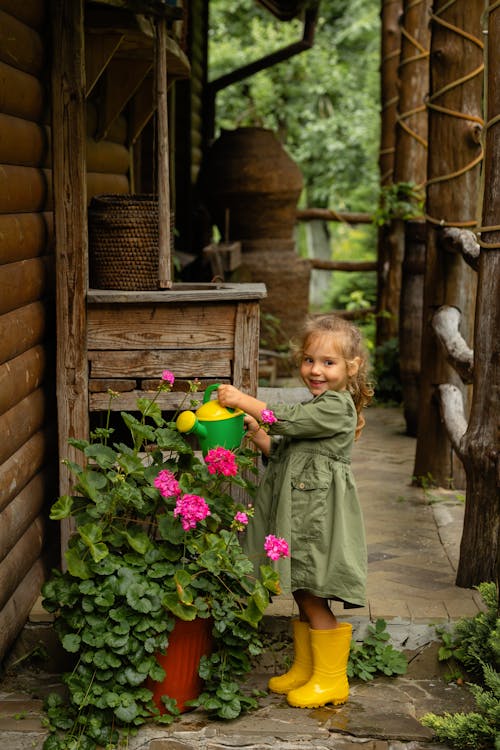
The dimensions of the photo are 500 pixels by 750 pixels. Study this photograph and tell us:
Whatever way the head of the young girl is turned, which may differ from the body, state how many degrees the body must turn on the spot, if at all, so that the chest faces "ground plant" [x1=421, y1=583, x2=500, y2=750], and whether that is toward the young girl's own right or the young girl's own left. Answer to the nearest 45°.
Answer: approximately 180°

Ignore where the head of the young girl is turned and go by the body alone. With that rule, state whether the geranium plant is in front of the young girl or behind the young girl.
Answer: in front

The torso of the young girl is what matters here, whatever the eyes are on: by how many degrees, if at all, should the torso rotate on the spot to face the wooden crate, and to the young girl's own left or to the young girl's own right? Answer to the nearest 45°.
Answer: approximately 45° to the young girl's own right

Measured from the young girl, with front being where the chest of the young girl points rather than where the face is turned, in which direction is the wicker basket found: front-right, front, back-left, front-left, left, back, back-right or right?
front-right

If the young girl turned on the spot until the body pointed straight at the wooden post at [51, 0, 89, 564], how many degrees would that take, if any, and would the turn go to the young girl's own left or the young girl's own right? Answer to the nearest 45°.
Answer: approximately 45° to the young girl's own right

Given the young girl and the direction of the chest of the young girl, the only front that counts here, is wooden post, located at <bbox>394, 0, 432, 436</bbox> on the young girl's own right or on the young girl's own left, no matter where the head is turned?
on the young girl's own right

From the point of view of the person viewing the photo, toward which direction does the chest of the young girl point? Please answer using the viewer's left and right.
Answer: facing to the left of the viewer

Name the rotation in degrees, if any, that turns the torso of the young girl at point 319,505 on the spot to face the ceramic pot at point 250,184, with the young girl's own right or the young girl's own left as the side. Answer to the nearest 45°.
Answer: approximately 90° to the young girl's own right
